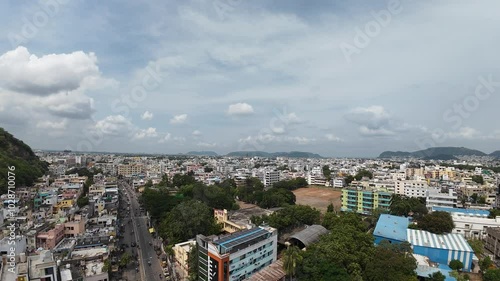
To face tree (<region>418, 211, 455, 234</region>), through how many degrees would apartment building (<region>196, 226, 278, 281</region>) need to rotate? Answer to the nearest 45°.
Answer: approximately 135° to its left

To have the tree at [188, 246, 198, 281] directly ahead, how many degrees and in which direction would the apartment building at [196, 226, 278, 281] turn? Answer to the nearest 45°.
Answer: approximately 90° to its right

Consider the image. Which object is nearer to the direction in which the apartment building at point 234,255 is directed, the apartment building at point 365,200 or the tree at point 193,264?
the tree

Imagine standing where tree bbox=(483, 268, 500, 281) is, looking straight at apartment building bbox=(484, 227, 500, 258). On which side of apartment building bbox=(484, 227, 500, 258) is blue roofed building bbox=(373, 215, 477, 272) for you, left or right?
left

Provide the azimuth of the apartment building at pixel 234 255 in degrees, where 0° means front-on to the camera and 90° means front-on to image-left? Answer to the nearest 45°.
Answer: approximately 45°

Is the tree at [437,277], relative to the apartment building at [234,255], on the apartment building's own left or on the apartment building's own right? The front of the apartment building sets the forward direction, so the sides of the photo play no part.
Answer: on the apartment building's own left

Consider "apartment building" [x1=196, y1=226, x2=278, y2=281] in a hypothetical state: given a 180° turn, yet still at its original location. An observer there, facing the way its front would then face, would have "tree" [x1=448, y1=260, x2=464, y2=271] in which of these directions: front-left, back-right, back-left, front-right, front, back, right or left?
front-right

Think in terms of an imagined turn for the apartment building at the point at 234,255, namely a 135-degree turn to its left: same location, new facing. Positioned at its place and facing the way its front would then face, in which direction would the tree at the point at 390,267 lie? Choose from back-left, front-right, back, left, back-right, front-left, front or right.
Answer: front

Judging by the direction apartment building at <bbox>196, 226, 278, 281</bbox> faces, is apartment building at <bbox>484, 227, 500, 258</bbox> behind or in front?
behind

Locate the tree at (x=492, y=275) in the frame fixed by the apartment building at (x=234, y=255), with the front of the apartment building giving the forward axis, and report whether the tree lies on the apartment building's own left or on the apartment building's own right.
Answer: on the apartment building's own left

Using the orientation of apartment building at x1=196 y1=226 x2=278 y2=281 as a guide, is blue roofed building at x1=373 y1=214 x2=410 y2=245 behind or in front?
behind

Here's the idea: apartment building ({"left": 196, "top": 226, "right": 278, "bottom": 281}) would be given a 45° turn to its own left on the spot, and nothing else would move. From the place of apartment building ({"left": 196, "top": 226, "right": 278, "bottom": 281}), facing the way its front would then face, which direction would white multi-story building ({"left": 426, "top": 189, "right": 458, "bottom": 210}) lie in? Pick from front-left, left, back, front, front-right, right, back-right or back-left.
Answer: back-left

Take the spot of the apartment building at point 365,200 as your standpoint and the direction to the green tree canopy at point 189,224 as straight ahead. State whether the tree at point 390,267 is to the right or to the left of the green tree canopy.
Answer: left

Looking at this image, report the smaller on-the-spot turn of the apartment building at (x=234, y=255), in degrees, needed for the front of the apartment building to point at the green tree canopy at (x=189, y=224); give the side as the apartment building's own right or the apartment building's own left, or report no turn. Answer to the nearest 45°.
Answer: approximately 90° to the apartment building's own right
